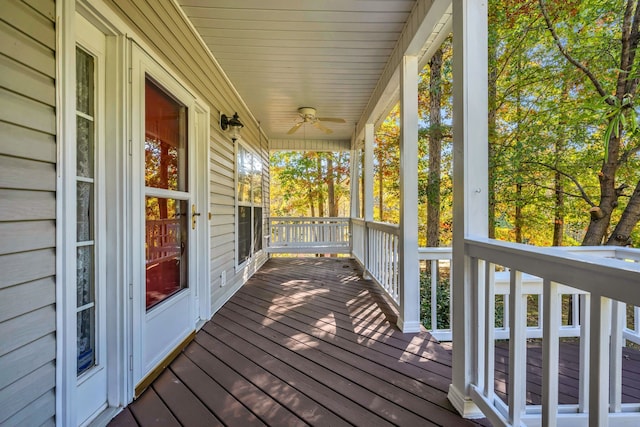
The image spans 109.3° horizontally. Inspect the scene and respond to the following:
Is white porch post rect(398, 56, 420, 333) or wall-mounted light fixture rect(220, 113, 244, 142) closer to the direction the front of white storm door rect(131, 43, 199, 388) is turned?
the white porch post

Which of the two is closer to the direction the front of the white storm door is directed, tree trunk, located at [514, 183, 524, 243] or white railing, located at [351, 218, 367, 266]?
the tree trunk

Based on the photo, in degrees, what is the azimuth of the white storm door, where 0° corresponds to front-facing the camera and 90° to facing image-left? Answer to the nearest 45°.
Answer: approximately 315°

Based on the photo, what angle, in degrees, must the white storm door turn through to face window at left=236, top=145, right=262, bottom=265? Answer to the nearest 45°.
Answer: approximately 90° to its left

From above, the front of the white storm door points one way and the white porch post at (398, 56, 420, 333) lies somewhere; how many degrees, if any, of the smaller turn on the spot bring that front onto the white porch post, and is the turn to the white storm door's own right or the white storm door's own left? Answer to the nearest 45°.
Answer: approximately 45° to the white storm door's own left

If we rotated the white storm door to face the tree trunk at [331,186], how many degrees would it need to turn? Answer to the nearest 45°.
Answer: approximately 90° to its left

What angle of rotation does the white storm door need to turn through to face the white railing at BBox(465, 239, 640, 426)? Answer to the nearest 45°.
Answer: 0° — it already faces it

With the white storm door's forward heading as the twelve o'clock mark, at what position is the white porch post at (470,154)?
The white porch post is roughly at 12 o'clock from the white storm door.

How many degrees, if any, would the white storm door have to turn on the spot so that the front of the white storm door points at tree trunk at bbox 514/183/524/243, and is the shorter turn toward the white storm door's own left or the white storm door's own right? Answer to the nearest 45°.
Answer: approximately 45° to the white storm door's own left

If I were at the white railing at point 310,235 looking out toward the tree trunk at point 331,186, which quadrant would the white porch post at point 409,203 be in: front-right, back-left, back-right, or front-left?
back-right

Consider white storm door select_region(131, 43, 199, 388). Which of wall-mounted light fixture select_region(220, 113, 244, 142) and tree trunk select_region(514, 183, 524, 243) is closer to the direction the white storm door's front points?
the tree trunk
